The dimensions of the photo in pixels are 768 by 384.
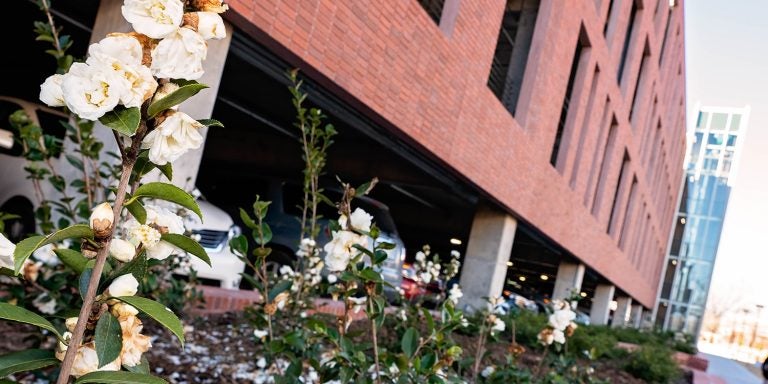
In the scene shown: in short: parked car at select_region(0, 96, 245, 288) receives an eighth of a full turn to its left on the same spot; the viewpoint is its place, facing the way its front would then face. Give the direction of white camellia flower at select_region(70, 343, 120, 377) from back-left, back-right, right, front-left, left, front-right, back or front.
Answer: right

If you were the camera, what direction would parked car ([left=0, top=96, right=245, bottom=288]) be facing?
facing the viewer and to the right of the viewer

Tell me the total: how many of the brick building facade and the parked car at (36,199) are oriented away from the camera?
0

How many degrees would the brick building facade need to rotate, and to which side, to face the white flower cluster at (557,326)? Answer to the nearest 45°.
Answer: approximately 45° to its right

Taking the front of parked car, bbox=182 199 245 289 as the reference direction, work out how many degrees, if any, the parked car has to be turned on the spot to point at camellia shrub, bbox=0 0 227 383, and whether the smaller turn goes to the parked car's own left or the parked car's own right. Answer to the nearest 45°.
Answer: approximately 45° to the parked car's own right
